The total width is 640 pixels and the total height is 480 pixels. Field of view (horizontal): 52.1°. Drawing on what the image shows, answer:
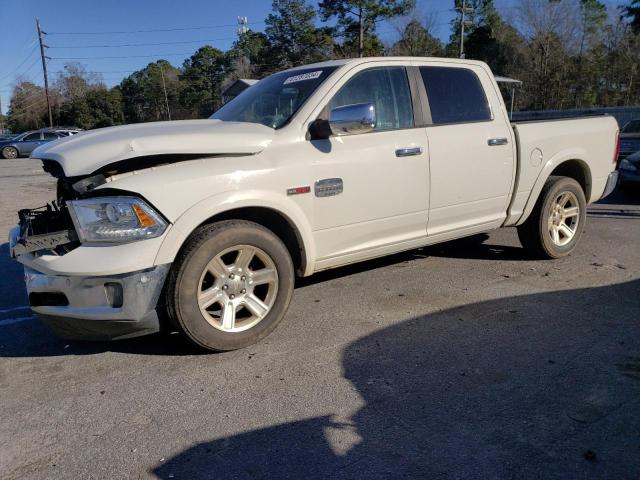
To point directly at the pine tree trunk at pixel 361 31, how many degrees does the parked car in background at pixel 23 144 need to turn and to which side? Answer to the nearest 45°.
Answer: approximately 180°

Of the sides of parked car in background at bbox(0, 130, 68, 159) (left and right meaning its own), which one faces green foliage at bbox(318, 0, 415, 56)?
back

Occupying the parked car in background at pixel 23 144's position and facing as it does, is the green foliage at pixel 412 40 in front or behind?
behind

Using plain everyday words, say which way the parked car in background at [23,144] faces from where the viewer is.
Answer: facing to the left of the viewer

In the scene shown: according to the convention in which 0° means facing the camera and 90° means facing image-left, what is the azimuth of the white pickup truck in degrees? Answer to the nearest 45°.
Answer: approximately 45°

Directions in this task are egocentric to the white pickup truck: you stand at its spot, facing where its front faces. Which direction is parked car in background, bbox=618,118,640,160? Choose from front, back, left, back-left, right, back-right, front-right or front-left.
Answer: back

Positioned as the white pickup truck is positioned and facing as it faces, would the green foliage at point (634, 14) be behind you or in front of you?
behind
